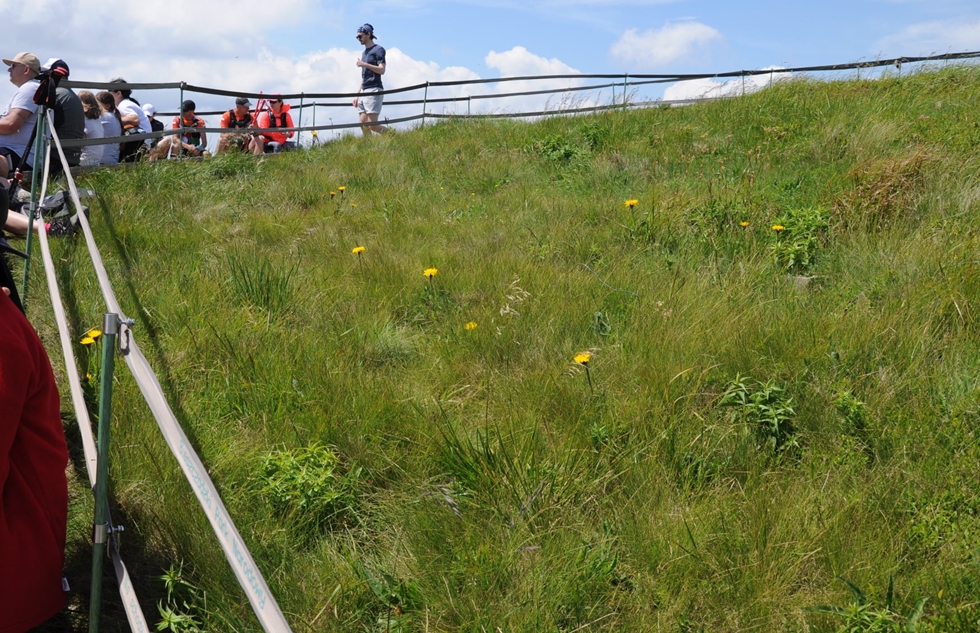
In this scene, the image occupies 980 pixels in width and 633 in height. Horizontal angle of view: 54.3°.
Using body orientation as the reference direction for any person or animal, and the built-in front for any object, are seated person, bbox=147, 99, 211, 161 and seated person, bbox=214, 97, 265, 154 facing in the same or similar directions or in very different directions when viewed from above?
same or similar directions

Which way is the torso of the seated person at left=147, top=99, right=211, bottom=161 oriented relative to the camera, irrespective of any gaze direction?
toward the camera

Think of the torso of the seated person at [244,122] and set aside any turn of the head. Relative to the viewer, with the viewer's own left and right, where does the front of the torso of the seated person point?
facing the viewer

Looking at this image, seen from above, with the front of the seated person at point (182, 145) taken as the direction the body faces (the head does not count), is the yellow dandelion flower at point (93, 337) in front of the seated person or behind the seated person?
in front

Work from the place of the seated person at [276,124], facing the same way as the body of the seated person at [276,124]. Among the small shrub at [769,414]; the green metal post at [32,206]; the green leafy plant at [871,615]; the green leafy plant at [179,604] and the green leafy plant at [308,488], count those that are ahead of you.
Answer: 5

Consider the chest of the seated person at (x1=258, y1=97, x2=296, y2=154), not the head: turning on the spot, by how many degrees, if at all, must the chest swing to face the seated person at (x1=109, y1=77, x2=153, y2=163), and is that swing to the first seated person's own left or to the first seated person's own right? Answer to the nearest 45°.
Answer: approximately 45° to the first seated person's own right

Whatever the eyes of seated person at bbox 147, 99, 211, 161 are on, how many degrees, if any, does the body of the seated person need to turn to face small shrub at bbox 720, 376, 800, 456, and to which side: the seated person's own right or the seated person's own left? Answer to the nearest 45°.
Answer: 0° — they already face it
